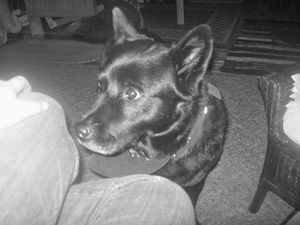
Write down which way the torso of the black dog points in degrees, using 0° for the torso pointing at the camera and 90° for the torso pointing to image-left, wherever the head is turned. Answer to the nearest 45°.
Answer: approximately 45°
